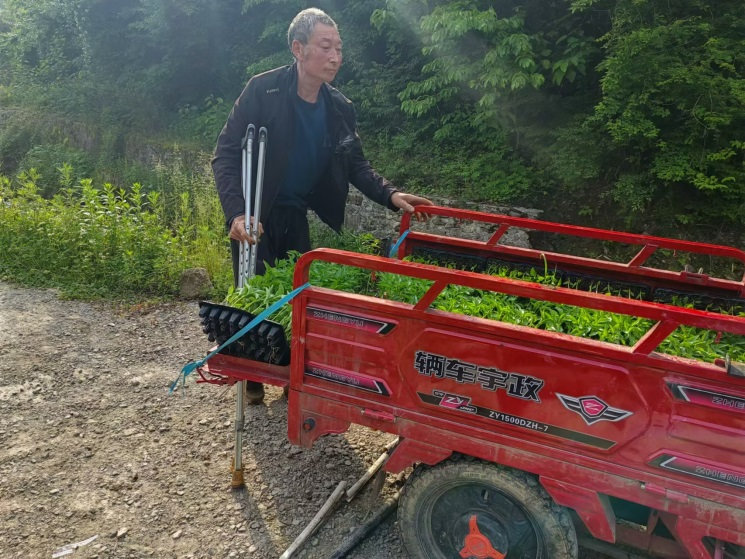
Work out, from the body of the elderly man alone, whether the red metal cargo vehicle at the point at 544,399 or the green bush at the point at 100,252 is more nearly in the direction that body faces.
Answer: the red metal cargo vehicle

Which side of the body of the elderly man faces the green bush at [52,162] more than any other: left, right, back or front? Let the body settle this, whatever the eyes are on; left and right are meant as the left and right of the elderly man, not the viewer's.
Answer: back

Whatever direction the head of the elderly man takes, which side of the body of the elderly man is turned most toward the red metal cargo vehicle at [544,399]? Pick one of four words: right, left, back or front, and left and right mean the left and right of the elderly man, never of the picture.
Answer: front

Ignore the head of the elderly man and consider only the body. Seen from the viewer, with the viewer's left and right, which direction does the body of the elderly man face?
facing the viewer and to the right of the viewer

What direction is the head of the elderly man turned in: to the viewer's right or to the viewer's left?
to the viewer's right

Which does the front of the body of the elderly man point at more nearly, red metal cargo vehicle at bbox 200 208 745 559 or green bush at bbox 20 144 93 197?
the red metal cargo vehicle

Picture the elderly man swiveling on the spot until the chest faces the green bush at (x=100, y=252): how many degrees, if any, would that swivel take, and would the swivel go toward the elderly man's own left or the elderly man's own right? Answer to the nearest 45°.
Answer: approximately 180°
